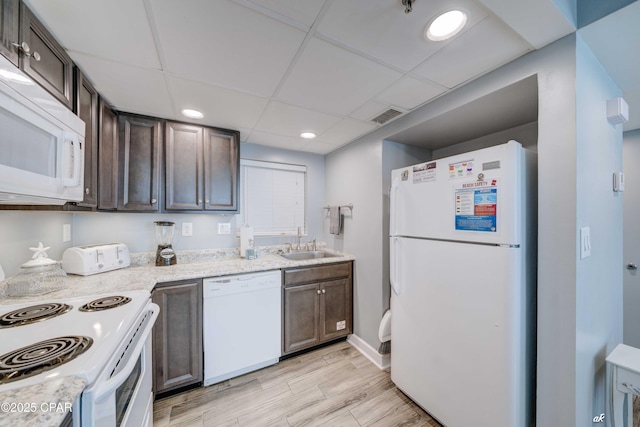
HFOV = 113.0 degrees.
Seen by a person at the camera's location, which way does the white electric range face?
facing the viewer and to the right of the viewer

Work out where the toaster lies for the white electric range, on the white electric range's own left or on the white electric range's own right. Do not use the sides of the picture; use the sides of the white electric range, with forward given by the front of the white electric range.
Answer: on the white electric range's own left

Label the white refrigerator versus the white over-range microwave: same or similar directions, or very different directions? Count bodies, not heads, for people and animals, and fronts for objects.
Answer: very different directions

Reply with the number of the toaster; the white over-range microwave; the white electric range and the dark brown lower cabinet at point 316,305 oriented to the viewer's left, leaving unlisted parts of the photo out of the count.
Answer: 0

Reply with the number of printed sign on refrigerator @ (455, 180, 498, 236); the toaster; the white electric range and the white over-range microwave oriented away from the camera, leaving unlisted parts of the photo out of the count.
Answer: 0

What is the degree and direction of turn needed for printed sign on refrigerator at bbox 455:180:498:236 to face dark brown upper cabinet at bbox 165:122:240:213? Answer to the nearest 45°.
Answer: approximately 45° to its right

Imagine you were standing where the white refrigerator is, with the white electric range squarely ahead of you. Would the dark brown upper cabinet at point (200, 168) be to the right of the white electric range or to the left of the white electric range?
right

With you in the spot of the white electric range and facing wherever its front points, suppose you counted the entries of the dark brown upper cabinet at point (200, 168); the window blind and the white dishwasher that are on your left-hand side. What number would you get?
3

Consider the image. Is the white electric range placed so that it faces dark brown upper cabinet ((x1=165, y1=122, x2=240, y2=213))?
no

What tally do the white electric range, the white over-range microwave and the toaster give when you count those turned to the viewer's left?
0

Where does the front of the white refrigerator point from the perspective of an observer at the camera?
facing the viewer and to the left of the viewer
